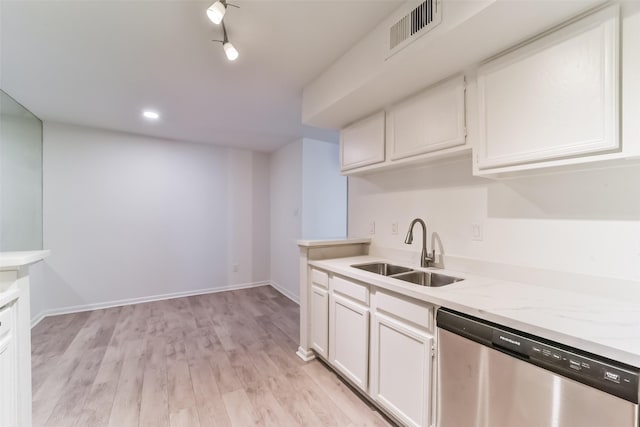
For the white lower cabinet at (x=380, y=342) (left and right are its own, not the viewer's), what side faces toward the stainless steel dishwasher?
left

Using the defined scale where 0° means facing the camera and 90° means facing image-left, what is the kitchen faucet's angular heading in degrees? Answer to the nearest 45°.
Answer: approximately 45°

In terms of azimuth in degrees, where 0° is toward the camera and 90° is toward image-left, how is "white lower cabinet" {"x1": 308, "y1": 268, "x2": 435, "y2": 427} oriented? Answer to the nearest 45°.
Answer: approximately 45°
